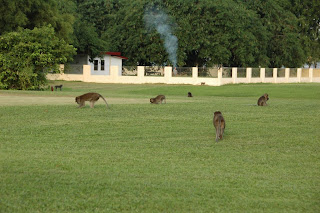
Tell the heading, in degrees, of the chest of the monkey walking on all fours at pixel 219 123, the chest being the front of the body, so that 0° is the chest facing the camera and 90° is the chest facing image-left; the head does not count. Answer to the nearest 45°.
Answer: approximately 180°

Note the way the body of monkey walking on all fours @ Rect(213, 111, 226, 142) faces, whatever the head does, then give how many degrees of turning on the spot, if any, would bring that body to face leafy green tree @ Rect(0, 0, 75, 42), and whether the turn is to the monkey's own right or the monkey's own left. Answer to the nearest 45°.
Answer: approximately 45° to the monkey's own left

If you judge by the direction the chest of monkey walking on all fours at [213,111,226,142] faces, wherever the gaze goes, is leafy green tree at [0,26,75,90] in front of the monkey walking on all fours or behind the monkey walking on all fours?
in front
